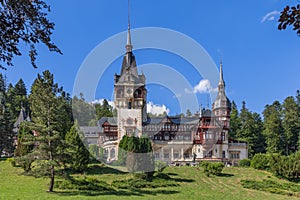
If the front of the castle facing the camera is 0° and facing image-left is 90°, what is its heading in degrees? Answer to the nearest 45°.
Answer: approximately 0°

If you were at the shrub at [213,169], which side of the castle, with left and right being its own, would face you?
front

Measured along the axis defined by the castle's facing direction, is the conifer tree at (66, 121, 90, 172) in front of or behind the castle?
in front

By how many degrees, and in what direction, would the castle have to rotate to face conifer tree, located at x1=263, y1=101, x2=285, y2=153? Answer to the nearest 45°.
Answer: approximately 135° to its left

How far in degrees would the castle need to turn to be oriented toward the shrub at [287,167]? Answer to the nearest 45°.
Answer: approximately 45° to its left

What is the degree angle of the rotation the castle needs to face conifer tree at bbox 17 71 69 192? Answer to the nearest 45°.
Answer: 0° — it already faces it
